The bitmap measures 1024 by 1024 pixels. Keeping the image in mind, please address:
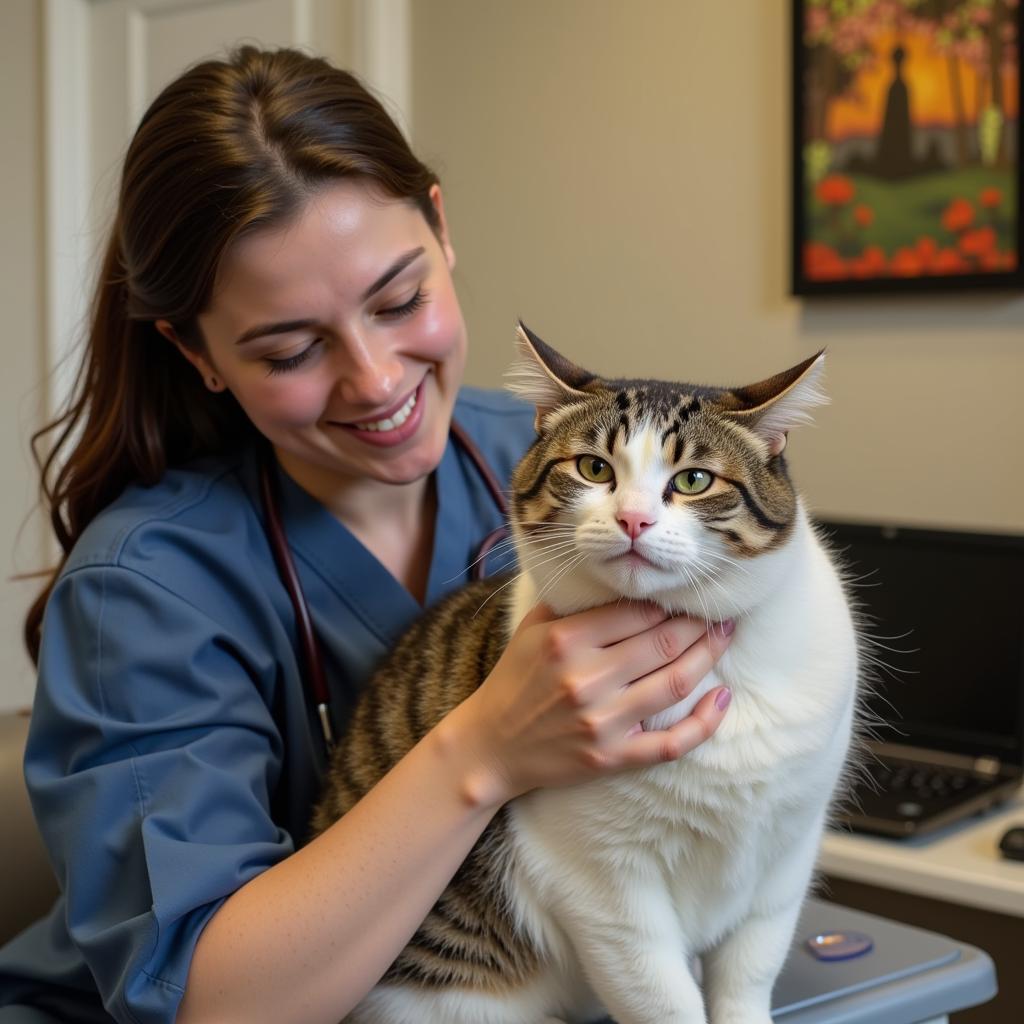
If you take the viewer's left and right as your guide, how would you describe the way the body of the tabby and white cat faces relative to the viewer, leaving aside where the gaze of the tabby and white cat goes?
facing the viewer and to the right of the viewer

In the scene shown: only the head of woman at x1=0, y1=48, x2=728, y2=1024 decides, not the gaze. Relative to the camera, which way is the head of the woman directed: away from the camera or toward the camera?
toward the camera

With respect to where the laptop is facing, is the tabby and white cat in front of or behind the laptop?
in front

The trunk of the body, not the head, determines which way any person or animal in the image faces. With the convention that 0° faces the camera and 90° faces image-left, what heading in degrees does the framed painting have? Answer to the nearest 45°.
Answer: approximately 0°

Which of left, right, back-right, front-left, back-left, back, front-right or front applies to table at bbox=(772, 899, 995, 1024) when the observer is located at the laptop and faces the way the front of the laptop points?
front-left

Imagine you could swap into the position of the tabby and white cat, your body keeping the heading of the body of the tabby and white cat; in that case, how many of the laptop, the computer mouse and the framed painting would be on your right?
0

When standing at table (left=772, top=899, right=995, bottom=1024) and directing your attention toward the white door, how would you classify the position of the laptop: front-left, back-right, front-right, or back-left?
front-right

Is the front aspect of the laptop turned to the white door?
no

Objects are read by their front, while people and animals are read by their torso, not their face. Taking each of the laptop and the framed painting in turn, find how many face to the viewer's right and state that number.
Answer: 0

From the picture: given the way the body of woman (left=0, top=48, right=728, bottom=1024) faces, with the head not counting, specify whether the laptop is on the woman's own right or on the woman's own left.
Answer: on the woman's own left
